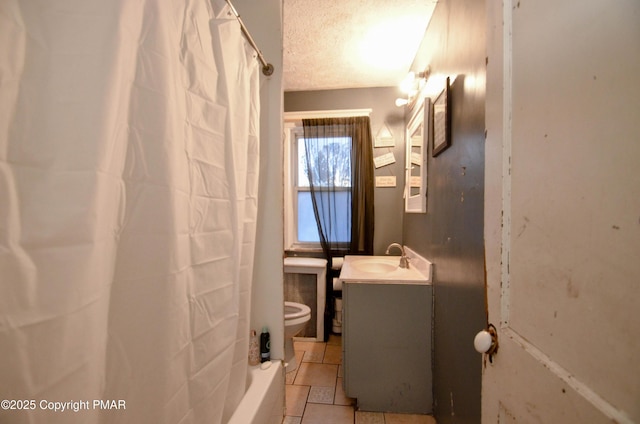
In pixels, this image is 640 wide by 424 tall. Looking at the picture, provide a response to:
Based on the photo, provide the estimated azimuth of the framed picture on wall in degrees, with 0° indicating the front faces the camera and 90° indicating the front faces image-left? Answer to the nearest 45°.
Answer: approximately 90°

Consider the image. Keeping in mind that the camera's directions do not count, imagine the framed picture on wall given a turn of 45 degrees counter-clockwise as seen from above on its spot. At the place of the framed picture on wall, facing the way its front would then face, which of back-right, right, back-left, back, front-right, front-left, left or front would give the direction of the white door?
front-left

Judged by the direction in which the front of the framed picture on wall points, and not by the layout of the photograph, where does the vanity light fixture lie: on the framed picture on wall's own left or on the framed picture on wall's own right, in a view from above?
on the framed picture on wall's own right

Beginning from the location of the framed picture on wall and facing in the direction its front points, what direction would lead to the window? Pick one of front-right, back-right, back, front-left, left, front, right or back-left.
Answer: front-right

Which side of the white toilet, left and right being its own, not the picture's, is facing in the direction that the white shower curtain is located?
right
